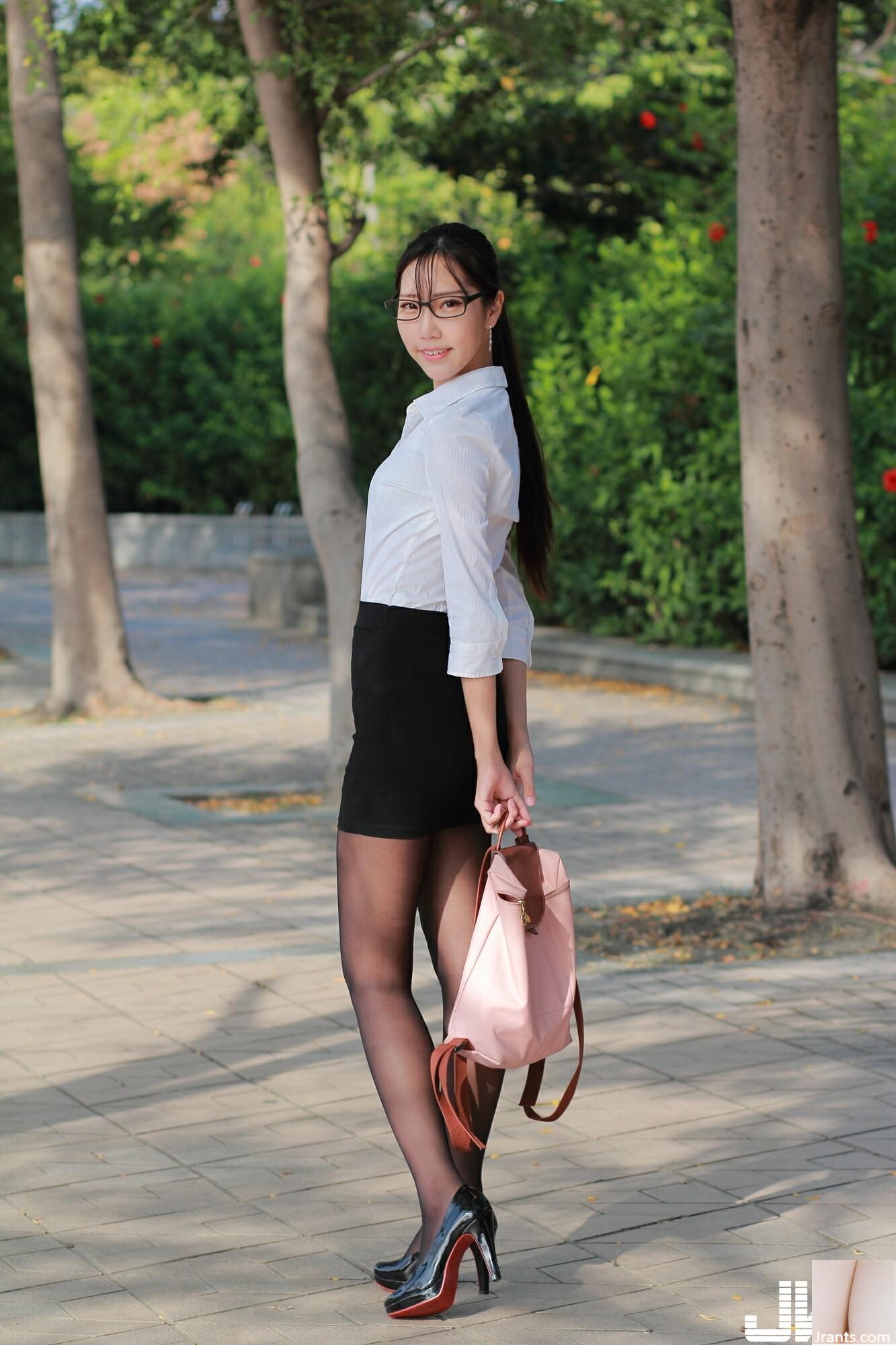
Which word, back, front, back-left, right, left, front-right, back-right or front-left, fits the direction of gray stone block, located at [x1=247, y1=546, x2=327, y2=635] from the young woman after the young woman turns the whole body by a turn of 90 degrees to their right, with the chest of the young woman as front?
front

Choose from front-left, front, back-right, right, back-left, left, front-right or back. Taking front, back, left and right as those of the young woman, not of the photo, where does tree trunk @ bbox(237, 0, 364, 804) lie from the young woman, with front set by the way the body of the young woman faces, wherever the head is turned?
right

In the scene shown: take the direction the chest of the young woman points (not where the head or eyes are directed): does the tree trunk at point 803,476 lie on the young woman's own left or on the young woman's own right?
on the young woman's own right

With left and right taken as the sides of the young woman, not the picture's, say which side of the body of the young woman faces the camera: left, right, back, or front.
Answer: left
